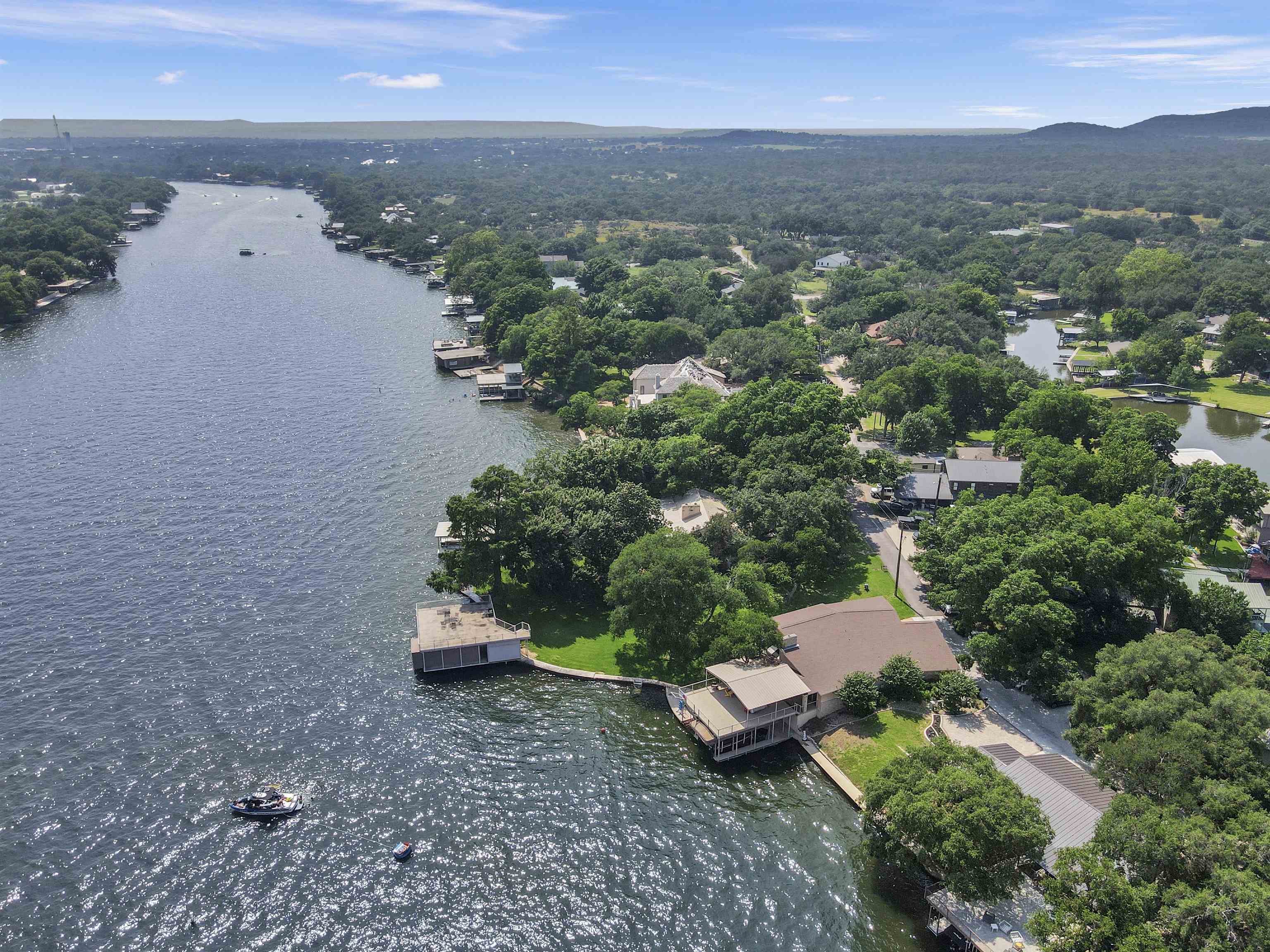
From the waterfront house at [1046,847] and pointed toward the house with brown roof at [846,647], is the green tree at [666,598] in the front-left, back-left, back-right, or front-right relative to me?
front-left

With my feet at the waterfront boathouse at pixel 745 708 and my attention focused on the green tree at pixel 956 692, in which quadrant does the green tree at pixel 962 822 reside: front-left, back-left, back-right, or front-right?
front-right

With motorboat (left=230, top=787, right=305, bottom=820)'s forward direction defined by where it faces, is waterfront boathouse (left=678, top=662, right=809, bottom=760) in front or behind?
behind

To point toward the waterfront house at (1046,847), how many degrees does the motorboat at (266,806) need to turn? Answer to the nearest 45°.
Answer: approximately 135° to its left

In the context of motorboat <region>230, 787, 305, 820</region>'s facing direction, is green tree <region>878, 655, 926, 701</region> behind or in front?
behind

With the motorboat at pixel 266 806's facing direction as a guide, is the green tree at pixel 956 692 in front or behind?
behind

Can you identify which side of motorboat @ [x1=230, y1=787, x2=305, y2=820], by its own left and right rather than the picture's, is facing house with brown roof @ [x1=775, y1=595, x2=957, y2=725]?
back

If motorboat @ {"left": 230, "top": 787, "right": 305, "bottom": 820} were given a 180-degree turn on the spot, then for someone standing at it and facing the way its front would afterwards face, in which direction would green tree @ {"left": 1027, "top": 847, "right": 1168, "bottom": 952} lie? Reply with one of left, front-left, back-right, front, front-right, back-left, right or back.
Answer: front-right

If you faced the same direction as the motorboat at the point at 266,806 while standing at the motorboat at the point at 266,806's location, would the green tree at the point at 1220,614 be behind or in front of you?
behind

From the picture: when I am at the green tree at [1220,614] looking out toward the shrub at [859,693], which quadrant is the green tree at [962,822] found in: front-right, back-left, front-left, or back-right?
front-left

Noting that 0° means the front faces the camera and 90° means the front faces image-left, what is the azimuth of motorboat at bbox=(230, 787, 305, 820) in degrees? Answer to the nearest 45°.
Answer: approximately 90°
